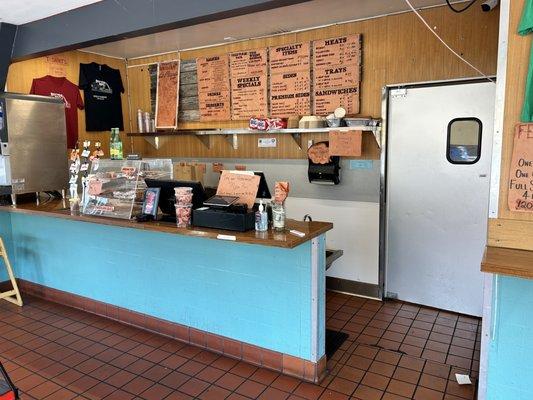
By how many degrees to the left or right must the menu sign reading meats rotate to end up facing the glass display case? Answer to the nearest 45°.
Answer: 0° — it already faces it

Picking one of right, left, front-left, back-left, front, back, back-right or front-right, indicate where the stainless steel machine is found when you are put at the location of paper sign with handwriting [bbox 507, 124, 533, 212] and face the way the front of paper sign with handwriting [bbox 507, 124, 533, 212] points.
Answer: right

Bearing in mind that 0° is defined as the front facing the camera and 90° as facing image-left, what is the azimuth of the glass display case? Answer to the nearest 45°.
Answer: approximately 45°

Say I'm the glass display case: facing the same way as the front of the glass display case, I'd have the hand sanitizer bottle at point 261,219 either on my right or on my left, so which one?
on my left

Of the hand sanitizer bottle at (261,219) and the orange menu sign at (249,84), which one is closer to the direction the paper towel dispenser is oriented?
the hand sanitizer bottle

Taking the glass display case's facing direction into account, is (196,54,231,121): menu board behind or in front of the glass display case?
behind

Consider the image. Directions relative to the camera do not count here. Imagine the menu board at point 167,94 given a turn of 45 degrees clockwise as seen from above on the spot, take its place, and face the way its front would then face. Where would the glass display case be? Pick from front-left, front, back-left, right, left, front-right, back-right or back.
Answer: left

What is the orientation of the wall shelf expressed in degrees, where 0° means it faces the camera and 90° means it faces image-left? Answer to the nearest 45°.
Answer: approximately 45°
